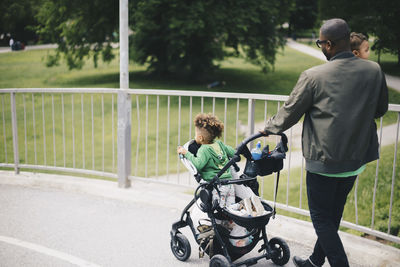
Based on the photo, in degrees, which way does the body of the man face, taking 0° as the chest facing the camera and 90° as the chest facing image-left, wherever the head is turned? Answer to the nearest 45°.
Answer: approximately 135°

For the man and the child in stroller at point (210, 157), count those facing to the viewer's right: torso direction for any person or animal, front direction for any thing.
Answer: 0

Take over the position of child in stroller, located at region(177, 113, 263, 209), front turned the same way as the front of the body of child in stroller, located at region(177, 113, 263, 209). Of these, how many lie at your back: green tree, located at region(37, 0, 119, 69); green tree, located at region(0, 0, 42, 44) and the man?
1

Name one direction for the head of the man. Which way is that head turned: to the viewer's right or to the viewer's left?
to the viewer's left

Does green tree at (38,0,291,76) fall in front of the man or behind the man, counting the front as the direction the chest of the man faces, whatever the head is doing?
in front

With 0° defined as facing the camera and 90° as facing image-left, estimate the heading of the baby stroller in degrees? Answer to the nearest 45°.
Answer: approximately 135°

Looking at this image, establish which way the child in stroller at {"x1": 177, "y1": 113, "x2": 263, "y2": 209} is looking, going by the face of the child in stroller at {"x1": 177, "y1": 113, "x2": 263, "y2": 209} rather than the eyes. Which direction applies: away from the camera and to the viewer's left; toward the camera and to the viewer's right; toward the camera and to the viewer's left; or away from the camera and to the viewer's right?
away from the camera and to the viewer's left

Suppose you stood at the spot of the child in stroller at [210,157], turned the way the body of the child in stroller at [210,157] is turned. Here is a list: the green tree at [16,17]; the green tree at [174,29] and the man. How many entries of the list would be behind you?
1

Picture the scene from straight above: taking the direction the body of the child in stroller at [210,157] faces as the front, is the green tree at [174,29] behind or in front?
in front

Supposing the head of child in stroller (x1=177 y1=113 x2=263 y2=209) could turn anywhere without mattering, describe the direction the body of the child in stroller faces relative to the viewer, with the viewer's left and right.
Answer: facing away from the viewer and to the left of the viewer
